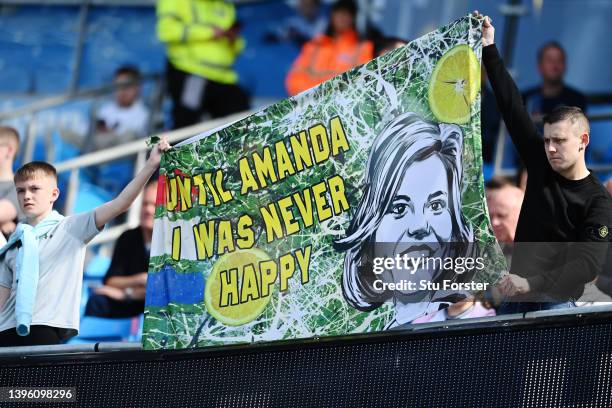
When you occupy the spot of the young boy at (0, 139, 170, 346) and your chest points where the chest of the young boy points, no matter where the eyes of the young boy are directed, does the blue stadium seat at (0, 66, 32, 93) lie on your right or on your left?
on your right

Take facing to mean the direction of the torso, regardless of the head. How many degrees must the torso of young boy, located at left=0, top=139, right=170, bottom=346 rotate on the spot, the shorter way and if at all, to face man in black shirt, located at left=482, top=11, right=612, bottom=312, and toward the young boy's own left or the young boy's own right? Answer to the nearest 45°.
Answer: approximately 90° to the young boy's own left

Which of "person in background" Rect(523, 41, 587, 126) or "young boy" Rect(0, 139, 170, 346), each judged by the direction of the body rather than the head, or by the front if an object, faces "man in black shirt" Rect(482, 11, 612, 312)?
the person in background

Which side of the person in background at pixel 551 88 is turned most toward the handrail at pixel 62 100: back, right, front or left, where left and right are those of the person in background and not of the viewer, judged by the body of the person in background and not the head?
right

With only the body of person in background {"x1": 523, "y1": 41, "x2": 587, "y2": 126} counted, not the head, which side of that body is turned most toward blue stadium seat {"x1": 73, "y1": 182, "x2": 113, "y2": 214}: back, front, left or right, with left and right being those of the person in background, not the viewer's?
right

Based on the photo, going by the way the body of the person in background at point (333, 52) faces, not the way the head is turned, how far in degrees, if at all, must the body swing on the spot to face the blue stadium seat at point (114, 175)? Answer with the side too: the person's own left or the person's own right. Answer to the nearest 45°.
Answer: approximately 90° to the person's own right

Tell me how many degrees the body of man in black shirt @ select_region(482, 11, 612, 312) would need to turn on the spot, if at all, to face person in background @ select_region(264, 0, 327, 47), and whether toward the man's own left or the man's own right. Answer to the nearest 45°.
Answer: approximately 90° to the man's own right

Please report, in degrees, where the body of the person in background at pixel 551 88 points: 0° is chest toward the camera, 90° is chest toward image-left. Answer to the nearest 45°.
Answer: approximately 0°

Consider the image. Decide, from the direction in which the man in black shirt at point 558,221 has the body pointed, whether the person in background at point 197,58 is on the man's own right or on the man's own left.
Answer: on the man's own right

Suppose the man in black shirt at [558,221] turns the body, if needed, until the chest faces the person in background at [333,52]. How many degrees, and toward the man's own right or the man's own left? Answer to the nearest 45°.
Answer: approximately 90° to the man's own right

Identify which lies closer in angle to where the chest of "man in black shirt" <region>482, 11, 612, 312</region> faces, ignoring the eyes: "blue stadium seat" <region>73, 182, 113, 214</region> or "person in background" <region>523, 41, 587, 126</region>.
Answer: the blue stadium seat

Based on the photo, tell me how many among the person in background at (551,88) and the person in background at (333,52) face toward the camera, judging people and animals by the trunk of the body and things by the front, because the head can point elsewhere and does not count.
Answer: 2

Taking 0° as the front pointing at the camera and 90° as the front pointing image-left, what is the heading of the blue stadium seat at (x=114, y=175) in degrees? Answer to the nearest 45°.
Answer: approximately 315°
